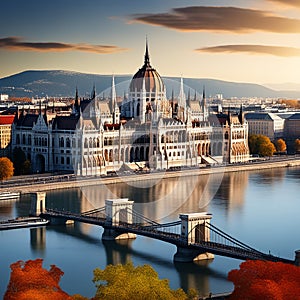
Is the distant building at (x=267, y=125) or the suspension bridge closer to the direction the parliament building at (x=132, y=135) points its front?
the suspension bridge

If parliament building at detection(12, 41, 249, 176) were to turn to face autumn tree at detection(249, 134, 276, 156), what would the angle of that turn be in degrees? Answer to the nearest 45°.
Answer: approximately 90° to its left

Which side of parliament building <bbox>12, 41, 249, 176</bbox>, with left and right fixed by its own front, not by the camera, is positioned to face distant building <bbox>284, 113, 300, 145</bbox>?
left

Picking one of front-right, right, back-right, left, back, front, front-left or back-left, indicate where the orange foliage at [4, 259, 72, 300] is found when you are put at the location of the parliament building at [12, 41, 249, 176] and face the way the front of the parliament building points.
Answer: front-right

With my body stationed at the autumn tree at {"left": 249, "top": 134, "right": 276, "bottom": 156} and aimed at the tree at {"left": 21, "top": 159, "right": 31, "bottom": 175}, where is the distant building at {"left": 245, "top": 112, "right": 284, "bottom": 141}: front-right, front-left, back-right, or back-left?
back-right

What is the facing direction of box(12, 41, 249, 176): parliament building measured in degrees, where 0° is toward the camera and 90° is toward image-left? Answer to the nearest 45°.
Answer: approximately 315°

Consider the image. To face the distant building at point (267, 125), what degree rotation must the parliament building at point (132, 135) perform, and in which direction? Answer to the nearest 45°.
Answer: approximately 90° to its left

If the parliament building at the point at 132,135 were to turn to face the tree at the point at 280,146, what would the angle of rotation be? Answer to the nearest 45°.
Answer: approximately 90° to its left
